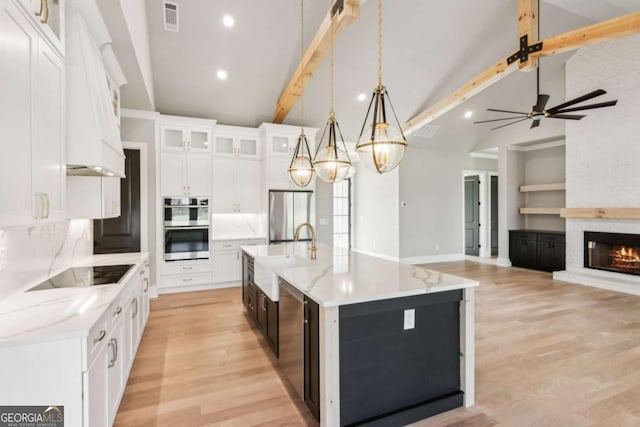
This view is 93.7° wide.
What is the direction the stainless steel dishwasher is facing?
to the viewer's left

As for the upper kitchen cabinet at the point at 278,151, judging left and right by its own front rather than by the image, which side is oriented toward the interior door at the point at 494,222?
left

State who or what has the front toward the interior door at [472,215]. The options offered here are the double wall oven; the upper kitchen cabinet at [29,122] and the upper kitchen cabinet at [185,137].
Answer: the upper kitchen cabinet at [29,122]

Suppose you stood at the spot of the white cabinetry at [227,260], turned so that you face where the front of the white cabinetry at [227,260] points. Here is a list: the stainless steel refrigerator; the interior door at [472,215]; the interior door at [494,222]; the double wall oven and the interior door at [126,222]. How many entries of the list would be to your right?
2
